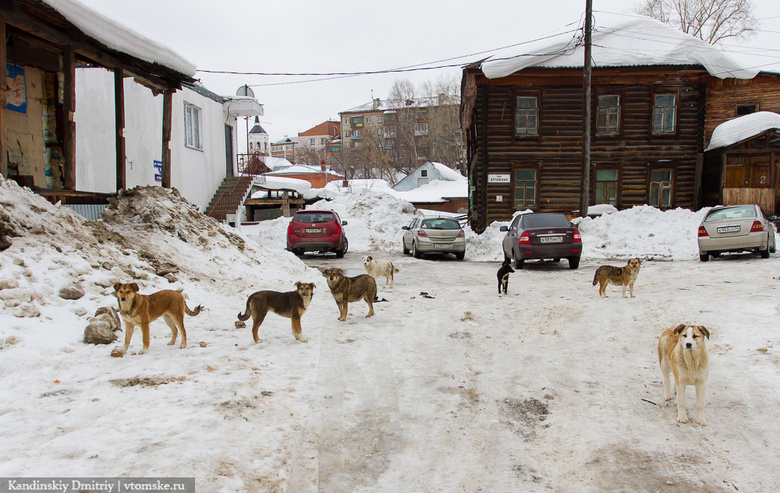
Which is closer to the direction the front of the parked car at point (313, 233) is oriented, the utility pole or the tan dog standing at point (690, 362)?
the utility pole

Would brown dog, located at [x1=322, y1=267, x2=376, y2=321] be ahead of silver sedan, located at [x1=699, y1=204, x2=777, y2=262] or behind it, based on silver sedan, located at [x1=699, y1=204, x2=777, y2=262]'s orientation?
behind

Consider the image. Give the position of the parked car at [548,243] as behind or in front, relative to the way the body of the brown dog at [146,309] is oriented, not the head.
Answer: behind

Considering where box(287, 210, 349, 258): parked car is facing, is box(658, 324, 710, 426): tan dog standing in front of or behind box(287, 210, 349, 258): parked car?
behind

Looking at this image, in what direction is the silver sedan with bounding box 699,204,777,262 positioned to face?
away from the camera

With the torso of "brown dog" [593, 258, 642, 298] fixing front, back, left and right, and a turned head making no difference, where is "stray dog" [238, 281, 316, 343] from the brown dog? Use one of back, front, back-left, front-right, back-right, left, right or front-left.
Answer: back-right

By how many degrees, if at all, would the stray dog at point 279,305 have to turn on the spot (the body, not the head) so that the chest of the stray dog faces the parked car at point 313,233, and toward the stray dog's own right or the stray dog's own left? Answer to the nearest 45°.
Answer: approximately 90° to the stray dog's own left

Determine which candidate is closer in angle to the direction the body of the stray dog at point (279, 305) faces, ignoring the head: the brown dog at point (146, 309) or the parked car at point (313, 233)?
the parked car

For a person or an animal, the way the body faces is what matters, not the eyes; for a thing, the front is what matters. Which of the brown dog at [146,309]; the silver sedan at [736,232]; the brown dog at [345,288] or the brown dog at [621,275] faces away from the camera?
the silver sedan

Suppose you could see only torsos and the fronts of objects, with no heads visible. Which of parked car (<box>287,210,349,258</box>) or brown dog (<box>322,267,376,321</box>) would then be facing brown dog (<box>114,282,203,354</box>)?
brown dog (<box>322,267,376,321</box>)

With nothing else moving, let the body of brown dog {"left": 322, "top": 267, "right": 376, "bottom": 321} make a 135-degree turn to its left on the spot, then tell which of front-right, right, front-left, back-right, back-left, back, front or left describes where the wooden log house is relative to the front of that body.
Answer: front-left

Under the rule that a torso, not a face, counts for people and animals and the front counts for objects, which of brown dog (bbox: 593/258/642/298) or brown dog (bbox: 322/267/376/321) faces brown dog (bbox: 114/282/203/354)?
brown dog (bbox: 322/267/376/321)

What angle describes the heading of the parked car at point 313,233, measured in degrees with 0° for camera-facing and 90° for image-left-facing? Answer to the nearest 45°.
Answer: approximately 180°

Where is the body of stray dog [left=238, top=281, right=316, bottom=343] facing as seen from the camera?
to the viewer's right

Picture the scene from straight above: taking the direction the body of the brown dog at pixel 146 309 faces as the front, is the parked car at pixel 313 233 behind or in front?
behind

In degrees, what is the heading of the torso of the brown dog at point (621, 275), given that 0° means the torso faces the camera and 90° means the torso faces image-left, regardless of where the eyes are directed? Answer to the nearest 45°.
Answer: approximately 270°

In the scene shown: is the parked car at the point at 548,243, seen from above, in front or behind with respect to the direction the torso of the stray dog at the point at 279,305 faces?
in front

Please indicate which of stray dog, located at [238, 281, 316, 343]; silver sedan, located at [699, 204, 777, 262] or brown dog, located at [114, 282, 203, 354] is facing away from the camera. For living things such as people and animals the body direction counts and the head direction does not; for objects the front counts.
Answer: the silver sedan

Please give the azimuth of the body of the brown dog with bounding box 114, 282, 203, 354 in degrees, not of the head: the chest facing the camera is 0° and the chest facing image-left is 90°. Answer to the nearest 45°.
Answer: approximately 45°

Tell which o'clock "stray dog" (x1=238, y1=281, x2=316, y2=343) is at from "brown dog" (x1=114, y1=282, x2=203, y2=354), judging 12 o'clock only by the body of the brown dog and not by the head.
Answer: The stray dog is roughly at 7 o'clock from the brown dog.
